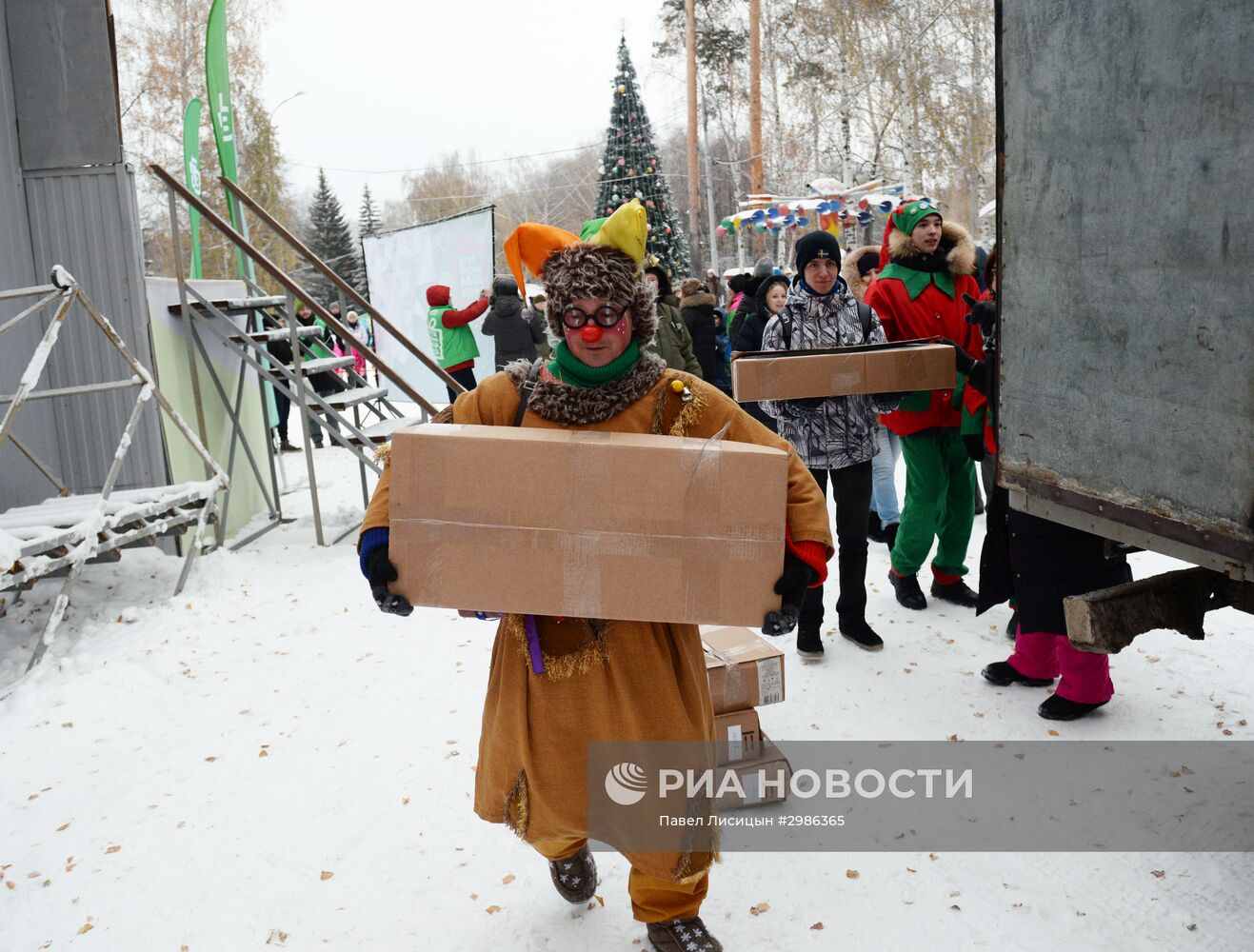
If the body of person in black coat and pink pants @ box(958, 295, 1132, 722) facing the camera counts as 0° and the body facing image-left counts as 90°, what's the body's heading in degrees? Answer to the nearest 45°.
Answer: approximately 90°

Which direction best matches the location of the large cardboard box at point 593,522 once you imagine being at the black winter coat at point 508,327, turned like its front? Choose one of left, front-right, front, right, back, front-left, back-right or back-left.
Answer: back

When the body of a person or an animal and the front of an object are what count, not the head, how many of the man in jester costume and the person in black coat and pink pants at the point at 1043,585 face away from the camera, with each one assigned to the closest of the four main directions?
0

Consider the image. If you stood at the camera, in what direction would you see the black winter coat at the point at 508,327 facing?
facing away from the viewer

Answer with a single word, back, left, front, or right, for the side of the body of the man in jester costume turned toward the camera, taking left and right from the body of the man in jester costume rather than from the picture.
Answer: front

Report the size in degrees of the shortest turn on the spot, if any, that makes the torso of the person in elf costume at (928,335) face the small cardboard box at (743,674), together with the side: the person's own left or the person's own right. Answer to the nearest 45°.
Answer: approximately 45° to the person's own right

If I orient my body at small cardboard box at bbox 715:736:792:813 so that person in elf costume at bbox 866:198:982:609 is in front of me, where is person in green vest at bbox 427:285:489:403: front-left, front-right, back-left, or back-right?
front-left

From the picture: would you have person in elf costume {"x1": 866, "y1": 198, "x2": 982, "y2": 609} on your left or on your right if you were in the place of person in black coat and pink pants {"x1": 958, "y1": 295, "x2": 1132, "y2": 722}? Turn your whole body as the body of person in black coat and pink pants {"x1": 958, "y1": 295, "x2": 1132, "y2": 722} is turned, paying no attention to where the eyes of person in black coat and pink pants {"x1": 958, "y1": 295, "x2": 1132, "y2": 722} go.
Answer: on your right

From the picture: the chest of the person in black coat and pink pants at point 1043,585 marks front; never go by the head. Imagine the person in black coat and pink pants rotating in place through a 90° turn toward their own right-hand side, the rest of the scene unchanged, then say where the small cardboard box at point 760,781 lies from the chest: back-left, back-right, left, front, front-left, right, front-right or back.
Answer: back-left

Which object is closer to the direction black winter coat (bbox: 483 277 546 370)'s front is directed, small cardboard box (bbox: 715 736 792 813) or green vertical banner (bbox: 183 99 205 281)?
the green vertical banner
